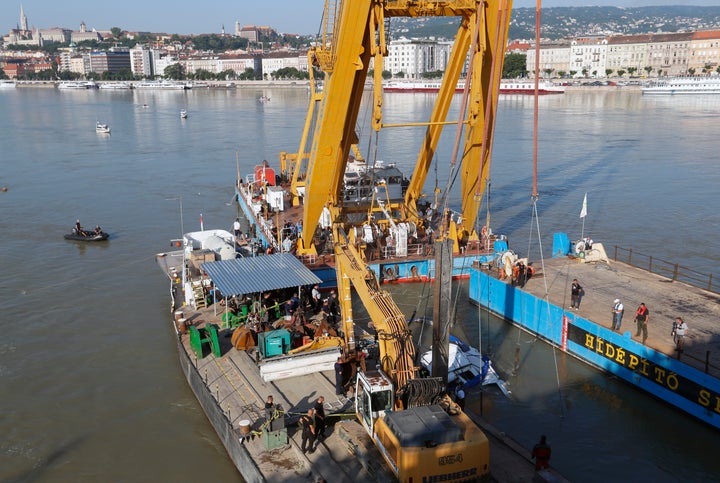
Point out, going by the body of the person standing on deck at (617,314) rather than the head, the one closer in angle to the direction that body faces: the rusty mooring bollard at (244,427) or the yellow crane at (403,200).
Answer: the rusty mooring bollard

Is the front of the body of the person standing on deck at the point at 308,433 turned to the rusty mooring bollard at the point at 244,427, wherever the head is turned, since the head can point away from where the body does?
no

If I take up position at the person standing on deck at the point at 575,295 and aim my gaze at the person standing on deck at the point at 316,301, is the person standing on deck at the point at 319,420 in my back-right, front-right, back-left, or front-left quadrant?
front-left

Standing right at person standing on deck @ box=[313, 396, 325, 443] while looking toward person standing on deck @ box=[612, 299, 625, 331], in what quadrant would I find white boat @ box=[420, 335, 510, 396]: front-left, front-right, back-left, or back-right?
front-left

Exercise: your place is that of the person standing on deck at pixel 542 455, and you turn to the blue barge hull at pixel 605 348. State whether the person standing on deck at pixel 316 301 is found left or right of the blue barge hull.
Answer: left

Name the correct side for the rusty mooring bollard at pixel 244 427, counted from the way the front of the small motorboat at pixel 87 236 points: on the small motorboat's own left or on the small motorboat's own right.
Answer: on the small motorboat's own right
